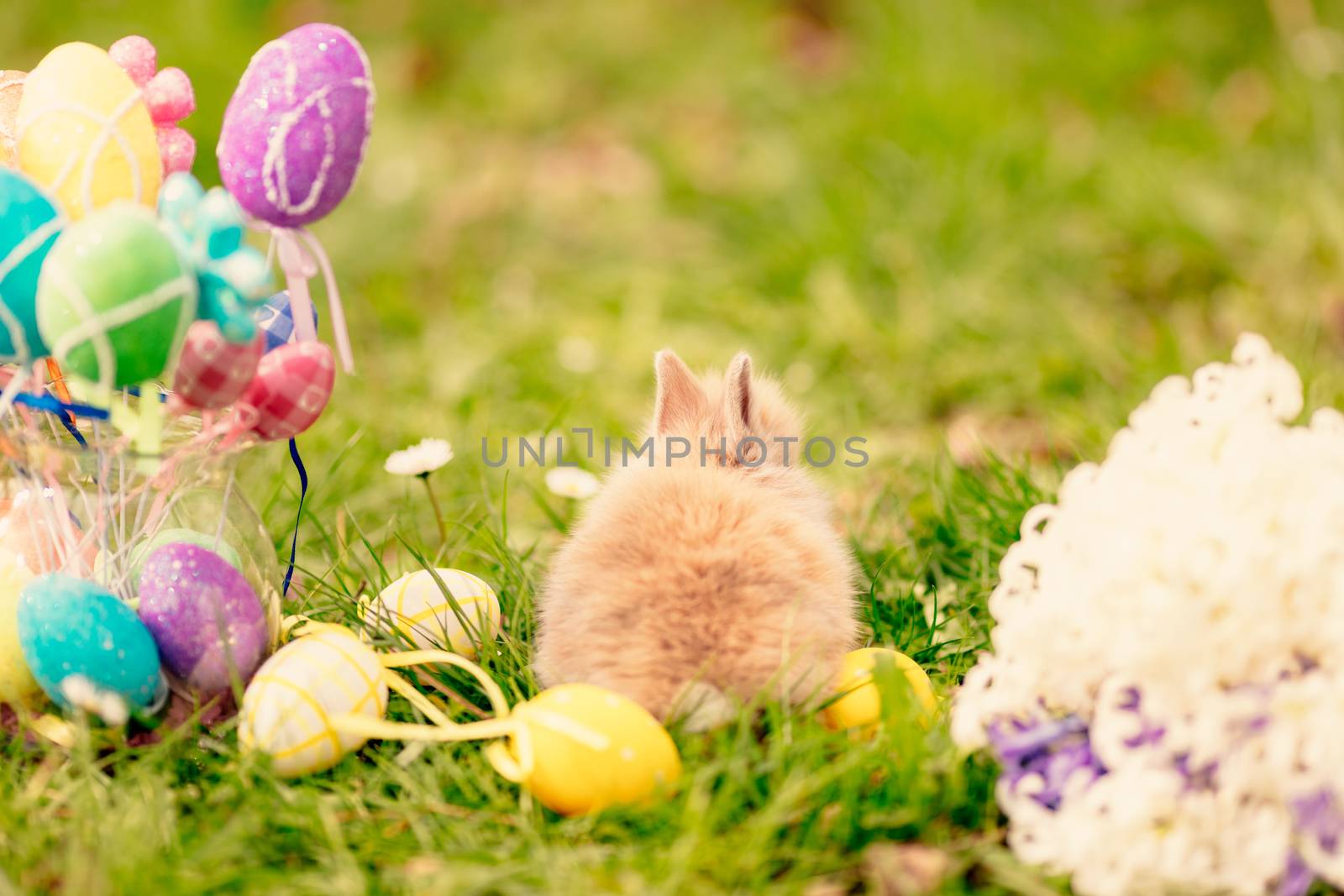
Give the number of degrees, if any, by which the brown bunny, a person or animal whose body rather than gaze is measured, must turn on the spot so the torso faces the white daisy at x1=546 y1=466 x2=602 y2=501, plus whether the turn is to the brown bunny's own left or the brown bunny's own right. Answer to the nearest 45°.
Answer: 0° — it already faces it

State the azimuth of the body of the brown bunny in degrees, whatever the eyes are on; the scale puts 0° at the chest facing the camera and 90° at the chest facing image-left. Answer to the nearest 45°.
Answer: approximately 180°

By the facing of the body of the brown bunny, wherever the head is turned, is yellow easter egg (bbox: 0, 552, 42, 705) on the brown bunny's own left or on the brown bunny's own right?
on the brown bunny's own left

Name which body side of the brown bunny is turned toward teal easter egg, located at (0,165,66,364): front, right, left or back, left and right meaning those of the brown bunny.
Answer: left
